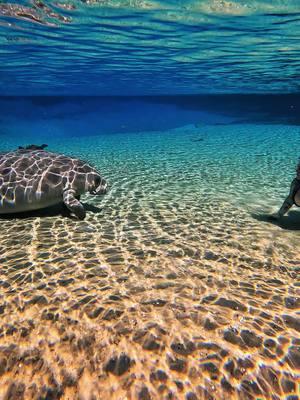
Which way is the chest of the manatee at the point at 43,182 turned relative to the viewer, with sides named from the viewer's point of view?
facing to the right of the viewer
